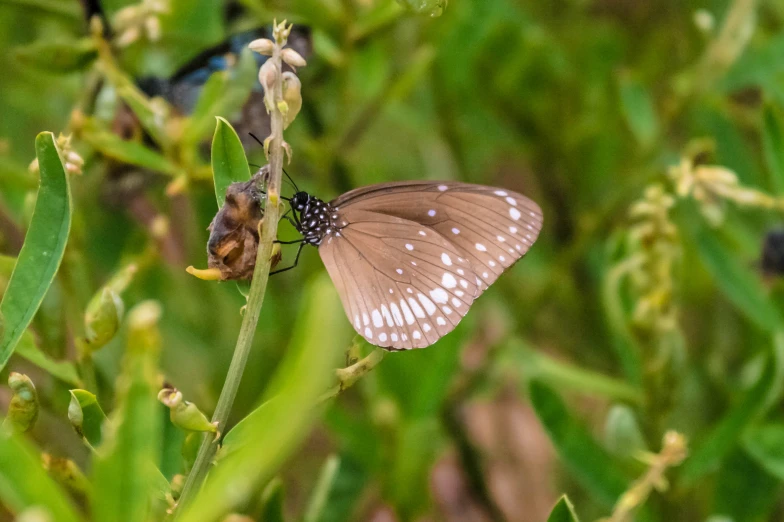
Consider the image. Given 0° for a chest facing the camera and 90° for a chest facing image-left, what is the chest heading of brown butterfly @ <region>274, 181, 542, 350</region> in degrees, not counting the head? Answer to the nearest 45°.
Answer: approximately 90°
